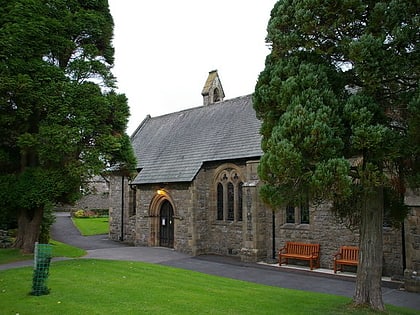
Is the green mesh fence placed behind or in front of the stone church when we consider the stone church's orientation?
in front

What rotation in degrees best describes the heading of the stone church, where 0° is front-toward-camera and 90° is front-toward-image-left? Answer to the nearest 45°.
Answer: approximately 45°

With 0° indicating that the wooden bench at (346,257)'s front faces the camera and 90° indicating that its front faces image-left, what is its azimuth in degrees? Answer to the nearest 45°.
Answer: approximately 45°

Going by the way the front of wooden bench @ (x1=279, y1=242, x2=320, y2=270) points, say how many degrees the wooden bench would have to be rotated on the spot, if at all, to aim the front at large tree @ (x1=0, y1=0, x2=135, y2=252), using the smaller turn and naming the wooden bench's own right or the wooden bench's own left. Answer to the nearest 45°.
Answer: approximately 45° to the wooden bench's own right

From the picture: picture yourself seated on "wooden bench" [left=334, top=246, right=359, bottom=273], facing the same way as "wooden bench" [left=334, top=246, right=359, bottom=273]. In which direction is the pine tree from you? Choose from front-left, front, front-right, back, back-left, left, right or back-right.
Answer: front-left

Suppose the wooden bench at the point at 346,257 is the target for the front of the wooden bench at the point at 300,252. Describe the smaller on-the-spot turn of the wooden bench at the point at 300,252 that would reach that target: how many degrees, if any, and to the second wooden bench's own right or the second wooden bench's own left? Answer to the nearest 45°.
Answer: approximately 90° to the second wooden bench's own left

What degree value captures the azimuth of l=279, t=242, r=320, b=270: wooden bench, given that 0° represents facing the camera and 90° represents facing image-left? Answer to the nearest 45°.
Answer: approximately 45°

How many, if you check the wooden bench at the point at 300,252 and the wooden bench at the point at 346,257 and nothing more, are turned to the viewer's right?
0

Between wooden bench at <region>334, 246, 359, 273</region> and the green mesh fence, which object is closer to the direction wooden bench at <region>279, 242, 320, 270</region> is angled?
the green mesh fence
